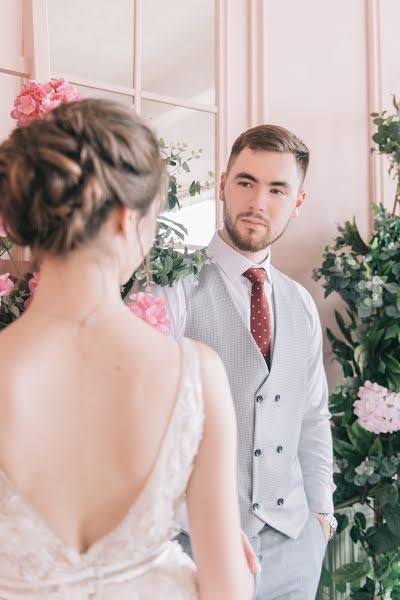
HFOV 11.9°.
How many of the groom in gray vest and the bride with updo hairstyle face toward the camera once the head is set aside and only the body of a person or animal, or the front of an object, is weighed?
1

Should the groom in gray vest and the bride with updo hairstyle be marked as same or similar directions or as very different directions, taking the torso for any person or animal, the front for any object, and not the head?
very different directions

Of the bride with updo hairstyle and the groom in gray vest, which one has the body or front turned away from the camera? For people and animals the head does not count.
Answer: the bride with updo hairstyle

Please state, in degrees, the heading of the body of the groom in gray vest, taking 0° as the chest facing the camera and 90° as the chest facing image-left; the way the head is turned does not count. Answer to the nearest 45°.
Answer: approximately 0°

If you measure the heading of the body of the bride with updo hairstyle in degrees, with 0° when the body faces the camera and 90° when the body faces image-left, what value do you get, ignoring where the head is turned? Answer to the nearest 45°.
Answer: approximately 180°

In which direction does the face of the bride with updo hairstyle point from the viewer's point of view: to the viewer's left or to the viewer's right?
to the viewer's right
